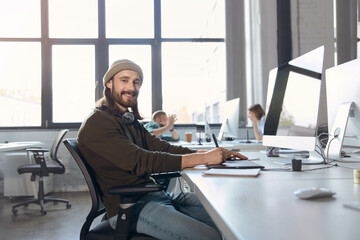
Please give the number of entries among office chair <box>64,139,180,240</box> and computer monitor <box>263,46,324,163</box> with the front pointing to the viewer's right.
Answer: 1

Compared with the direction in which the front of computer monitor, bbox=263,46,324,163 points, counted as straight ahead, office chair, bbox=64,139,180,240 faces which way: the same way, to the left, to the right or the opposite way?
the opposite way

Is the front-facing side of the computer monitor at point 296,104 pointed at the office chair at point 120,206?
yes

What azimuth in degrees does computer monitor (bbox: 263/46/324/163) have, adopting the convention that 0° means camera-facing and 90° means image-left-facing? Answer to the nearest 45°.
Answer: approximately 45°

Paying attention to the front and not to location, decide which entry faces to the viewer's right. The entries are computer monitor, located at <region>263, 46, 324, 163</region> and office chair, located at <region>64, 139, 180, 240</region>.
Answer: the office chair

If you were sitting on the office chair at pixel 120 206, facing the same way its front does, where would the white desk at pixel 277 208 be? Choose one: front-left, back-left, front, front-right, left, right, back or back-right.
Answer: front-right

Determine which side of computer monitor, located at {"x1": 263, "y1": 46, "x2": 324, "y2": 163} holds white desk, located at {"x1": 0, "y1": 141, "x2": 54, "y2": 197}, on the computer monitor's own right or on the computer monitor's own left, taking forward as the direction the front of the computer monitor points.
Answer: on the computer monitor's own right

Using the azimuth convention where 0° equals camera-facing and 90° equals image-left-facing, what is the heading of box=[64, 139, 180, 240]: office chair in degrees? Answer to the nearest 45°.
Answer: approximately 270°

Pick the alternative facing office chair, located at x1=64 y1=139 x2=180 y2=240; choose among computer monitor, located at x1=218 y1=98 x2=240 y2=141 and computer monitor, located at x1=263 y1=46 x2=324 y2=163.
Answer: computer monitor, located at x1=263 y1=46 x2=324 y2=163
